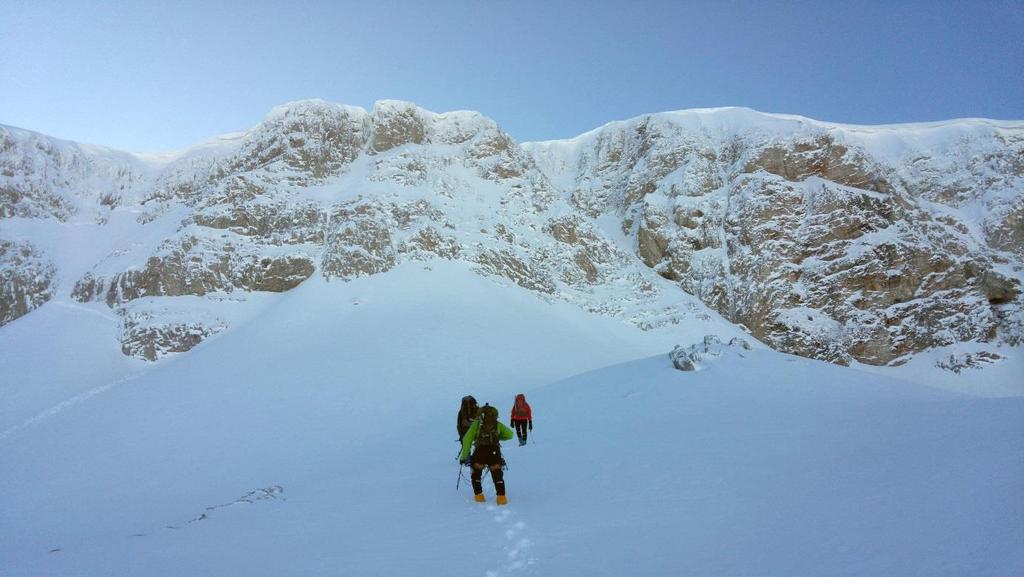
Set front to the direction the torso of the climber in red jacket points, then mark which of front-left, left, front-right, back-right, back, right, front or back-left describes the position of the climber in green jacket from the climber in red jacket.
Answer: back

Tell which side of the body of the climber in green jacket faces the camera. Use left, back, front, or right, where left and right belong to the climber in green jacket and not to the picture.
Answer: back

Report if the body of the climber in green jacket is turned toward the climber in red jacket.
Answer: yes

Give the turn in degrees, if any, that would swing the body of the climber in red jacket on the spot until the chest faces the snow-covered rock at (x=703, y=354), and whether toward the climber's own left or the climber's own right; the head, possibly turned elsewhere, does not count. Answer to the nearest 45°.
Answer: approximately 45° to the climber's own right

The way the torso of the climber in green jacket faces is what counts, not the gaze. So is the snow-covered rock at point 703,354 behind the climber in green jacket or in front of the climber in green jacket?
in front

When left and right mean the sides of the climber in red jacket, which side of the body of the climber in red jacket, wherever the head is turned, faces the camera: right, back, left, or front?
back

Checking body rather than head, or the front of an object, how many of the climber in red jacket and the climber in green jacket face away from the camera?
2

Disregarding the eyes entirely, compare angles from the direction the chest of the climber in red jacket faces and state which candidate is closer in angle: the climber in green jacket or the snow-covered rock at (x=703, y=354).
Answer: the snow-covered rock
